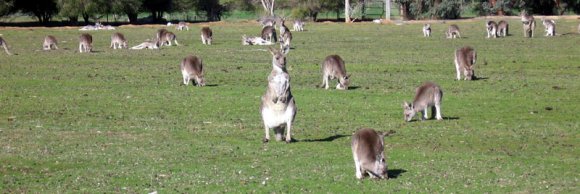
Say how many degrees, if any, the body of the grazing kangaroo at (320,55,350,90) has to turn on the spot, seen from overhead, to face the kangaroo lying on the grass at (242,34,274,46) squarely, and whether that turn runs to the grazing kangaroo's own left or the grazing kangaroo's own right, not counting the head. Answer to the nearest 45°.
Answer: approximately 135° to the grazing kangaroo's own left

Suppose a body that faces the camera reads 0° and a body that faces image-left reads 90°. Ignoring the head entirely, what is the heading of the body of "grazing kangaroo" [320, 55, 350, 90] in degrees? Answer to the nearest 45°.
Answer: approximately 315°

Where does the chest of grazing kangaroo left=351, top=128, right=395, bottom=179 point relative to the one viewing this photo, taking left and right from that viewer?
facing the viewer and to the right of the viewer

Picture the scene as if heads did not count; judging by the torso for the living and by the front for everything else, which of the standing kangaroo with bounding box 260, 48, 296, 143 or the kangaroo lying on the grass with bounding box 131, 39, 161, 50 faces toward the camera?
the standing kangaroo

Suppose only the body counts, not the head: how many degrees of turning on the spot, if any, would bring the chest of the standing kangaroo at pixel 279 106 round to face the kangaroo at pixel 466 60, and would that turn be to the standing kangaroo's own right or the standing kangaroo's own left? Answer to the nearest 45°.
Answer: approximately 135° to the standing kangaroo's own left

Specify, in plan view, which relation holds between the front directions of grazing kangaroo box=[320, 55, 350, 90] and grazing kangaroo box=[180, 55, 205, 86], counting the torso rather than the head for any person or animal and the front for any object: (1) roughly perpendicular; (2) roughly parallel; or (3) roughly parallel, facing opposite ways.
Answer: roughly parallel

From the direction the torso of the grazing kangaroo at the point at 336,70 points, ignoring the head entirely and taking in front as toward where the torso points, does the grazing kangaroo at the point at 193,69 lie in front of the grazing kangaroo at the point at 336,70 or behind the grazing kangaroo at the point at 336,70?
behind

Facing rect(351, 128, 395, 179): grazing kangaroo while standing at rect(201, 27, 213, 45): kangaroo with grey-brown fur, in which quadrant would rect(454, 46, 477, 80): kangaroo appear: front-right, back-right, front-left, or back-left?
front-left

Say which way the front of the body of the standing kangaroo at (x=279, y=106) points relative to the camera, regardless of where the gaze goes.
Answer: toward the camera
